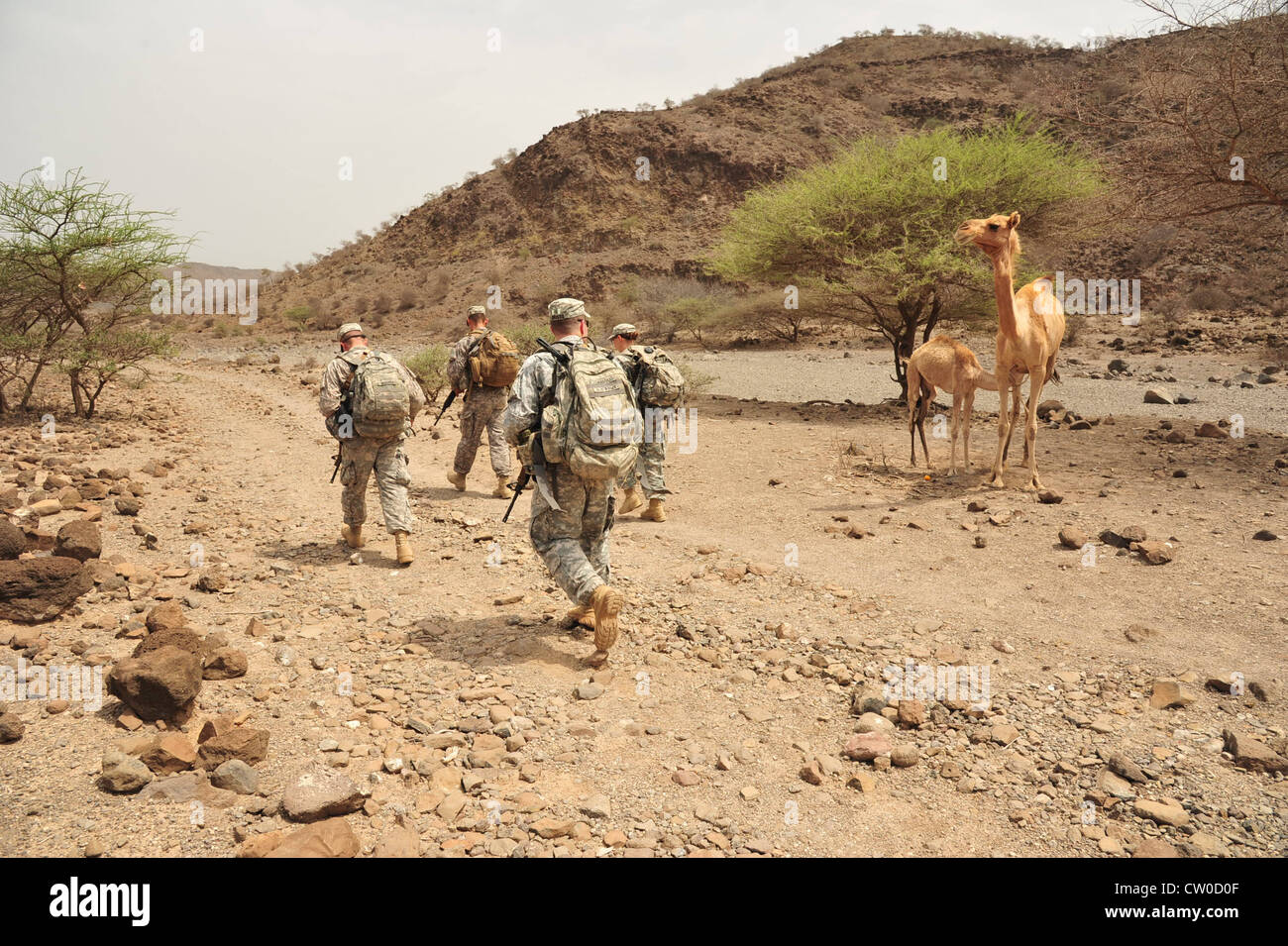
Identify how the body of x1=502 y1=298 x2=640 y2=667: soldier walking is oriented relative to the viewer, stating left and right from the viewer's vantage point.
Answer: facing away from the viewer and to the left of the viewer

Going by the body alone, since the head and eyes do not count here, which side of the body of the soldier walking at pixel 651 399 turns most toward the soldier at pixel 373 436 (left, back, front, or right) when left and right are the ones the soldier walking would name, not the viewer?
left

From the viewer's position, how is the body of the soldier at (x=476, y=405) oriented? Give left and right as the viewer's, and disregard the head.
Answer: facing away from the viewer and to the left of the viewer

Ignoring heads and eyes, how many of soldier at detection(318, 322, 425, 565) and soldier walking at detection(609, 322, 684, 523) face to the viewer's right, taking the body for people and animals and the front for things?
0

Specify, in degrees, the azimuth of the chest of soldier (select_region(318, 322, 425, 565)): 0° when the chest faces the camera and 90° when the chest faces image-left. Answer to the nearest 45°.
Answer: approximately 180°

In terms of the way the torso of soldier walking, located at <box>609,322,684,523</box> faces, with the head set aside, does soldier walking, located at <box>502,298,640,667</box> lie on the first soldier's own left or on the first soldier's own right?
on the first soldier's own left

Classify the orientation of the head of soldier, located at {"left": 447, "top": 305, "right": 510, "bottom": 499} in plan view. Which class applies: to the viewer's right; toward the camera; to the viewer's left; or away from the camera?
away from the camera
